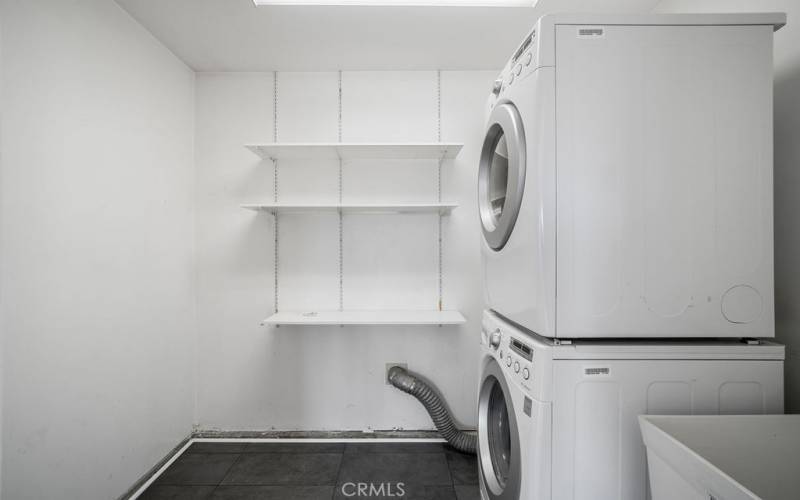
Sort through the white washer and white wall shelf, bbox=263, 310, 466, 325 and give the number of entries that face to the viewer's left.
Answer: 1

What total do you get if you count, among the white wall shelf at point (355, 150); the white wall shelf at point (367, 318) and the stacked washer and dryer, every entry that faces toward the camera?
2

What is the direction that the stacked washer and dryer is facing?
to the viewer's left

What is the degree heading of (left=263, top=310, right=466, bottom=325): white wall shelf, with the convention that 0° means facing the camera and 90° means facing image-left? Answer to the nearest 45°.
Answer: approximately 0°

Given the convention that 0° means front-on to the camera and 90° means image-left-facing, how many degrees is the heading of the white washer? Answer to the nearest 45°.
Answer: approximately 90°

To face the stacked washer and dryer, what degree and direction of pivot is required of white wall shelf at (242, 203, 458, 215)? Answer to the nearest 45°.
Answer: approximately 45° to its left
